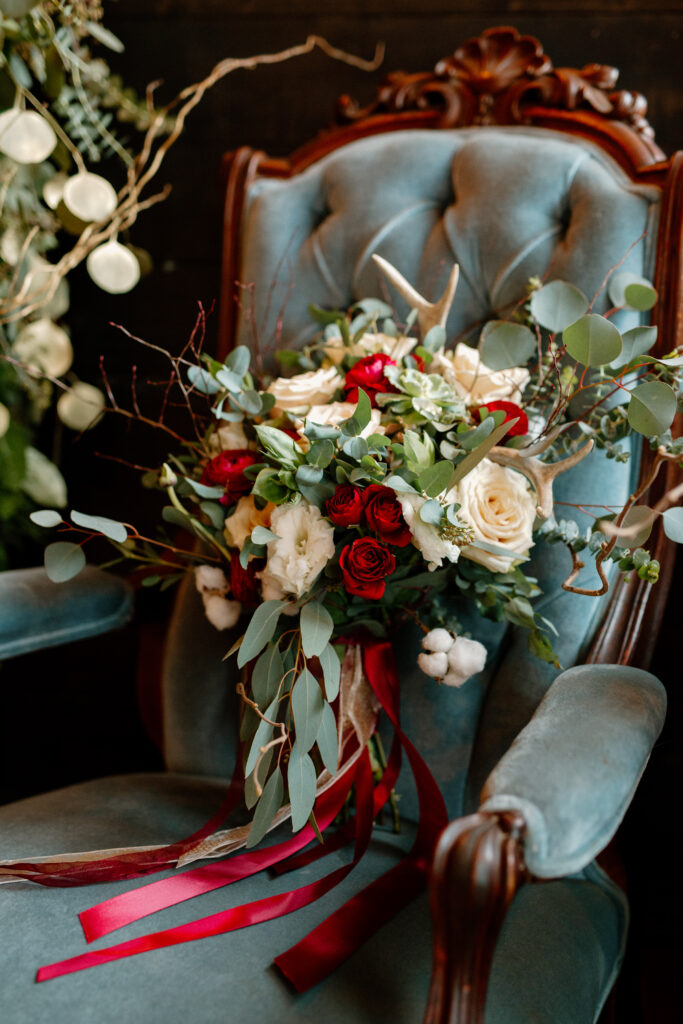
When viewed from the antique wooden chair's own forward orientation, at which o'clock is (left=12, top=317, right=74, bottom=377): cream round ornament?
The cream round ornament is roughly at 3 o'clock from the antique wooden chair.

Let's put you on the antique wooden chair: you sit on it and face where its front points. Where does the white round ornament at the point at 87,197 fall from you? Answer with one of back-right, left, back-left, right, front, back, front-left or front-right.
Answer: right

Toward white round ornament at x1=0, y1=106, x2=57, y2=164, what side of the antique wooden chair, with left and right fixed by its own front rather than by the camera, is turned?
right

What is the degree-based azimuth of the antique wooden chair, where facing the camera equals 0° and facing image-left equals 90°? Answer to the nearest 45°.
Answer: approximately 45°

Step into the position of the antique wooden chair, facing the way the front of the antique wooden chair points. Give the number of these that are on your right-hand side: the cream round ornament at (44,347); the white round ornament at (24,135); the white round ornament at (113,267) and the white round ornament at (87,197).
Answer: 4

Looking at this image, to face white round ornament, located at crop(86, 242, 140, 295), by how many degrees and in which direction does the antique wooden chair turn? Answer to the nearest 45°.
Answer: approximately 90° to its right
